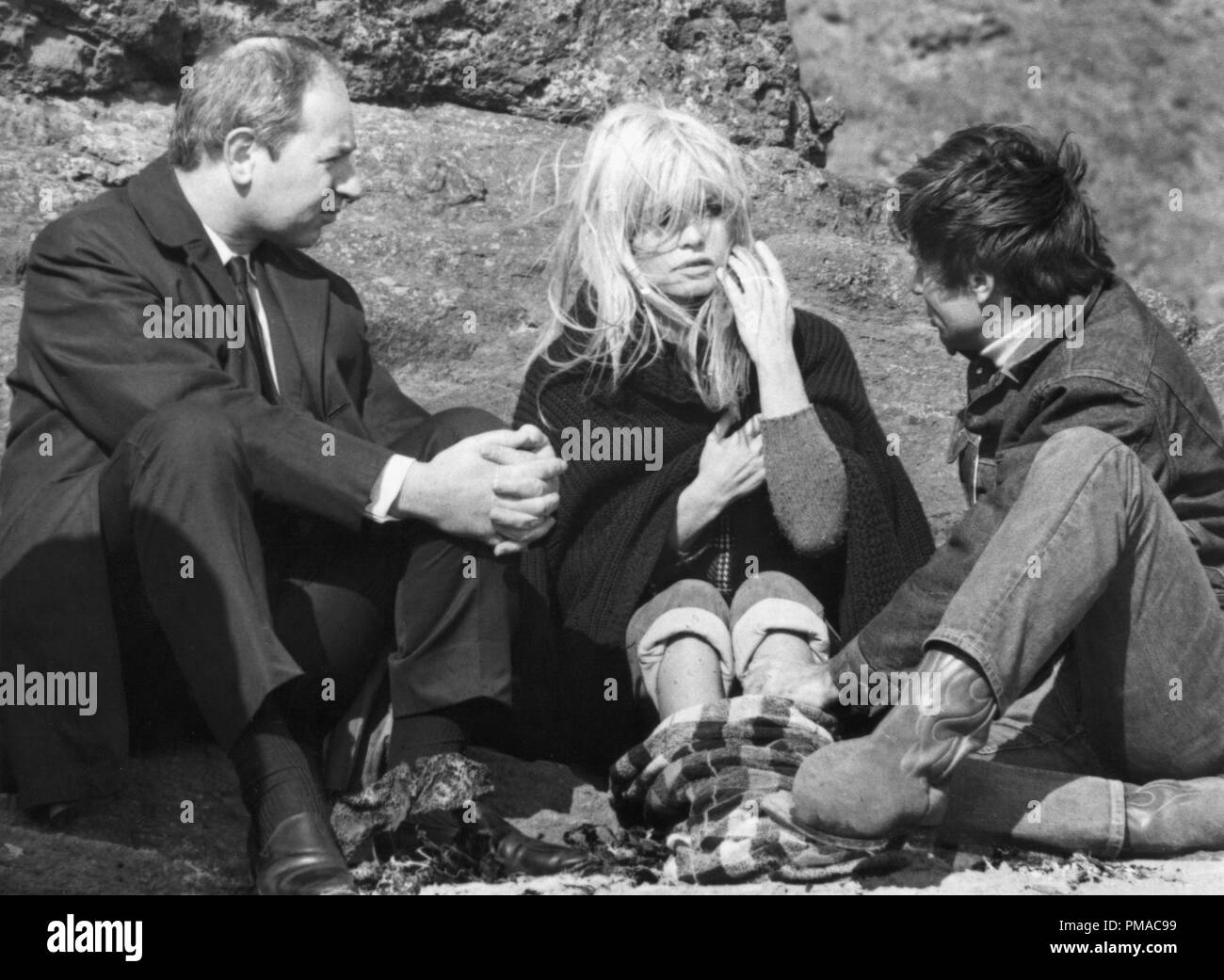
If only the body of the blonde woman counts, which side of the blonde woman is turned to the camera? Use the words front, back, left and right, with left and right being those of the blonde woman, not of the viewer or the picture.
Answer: front

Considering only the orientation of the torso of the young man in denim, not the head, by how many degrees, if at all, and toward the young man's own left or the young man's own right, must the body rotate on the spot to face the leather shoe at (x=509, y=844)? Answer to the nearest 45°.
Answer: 0° — they already face it

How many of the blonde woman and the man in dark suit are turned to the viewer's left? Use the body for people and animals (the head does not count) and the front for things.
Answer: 0

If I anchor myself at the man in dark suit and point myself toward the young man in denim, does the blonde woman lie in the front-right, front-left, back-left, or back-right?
front-left

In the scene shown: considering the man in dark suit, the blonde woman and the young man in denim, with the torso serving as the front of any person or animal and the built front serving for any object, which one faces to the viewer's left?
the young man in denim

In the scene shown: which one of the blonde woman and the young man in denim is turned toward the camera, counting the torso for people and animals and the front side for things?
the blonde woman

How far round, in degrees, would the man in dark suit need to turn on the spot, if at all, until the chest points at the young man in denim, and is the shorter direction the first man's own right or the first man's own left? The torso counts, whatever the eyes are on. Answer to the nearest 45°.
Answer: approximately 45° to the first man's own left

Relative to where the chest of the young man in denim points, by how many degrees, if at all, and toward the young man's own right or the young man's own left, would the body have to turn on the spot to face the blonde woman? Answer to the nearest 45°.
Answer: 0° — they already face them

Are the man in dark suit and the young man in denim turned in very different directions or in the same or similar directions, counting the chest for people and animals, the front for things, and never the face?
very different directions

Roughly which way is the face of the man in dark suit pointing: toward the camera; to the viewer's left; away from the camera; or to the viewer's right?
to the viewer's right

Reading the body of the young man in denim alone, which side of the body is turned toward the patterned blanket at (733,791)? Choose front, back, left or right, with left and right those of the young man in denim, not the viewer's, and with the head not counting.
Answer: front

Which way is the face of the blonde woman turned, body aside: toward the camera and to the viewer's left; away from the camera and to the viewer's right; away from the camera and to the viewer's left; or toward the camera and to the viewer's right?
toward the camera and to the viewer's right

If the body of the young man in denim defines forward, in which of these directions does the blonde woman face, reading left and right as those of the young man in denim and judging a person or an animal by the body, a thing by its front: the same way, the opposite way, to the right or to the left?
to the left

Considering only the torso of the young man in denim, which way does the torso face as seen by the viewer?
to the viewer's left

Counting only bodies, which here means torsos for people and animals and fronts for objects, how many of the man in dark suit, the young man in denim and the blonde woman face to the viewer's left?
1

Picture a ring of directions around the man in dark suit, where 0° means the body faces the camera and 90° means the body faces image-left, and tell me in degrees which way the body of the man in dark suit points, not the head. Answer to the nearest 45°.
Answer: approximately 315°
